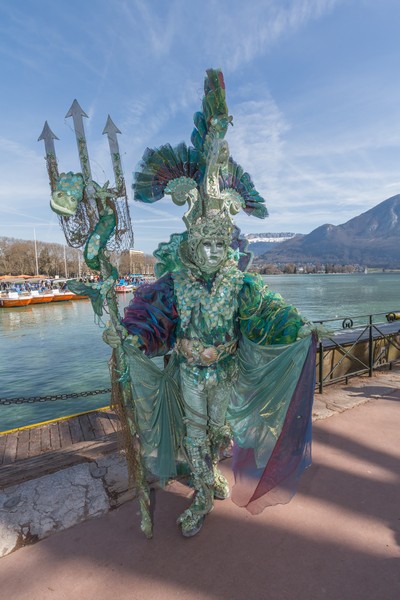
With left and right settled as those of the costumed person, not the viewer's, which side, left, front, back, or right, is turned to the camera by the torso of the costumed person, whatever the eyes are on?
front

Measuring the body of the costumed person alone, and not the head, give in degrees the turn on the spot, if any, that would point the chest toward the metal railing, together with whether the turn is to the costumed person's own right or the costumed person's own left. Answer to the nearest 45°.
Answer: approximately 135° to the costumed person's own left
